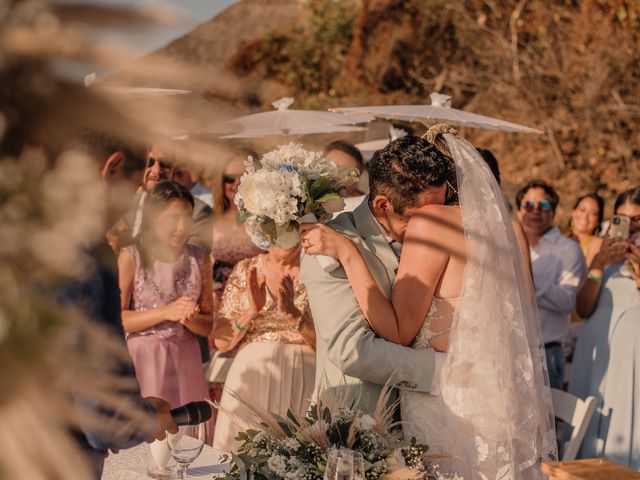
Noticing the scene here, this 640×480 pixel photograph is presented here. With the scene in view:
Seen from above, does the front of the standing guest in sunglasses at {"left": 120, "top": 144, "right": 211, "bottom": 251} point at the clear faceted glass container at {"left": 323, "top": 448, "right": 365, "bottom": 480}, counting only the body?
yes

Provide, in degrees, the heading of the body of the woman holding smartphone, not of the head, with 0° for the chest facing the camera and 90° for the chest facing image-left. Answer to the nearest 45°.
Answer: approximately 45°

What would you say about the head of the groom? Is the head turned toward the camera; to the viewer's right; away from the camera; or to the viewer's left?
to the viewer's right

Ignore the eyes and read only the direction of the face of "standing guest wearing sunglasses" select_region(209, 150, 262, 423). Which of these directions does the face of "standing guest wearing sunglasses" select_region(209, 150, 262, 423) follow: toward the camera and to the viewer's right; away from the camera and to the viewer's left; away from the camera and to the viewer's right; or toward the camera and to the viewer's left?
toward the camera and to the viewer's right

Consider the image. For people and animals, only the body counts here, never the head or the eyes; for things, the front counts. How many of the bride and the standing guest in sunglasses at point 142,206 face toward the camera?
1

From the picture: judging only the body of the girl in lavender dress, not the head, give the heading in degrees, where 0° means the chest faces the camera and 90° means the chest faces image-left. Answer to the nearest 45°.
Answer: approximately 315°

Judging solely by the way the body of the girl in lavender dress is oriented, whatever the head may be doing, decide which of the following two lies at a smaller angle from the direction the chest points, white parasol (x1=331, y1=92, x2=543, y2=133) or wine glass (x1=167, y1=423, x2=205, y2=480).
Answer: the wine glass

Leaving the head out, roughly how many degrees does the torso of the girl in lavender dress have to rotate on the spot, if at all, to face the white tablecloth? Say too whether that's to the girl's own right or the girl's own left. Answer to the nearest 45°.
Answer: approximately 45° to the girl's own right

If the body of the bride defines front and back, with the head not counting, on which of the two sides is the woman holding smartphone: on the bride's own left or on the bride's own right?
on the bride's own right
